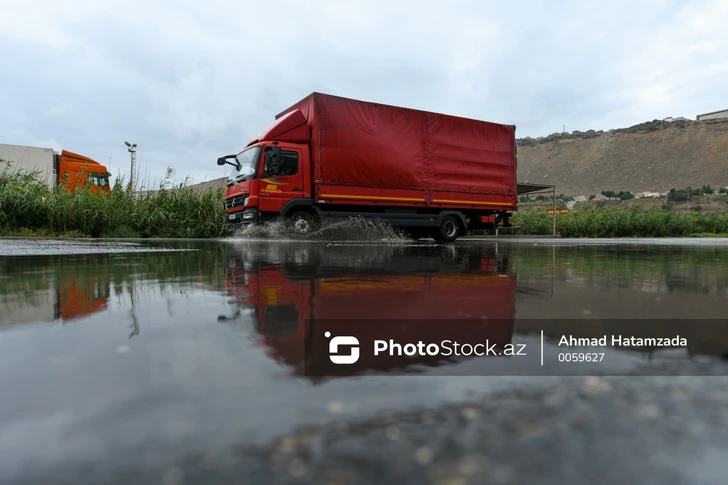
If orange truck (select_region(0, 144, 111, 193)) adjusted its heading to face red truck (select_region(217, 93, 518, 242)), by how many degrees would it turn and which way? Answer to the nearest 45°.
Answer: approximately 45° to its right

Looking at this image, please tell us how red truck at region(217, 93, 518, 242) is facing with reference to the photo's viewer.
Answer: facing the viewer and to the left of the viewer

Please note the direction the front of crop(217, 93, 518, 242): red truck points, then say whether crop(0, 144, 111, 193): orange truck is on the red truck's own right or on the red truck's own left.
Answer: on the red truck's own right

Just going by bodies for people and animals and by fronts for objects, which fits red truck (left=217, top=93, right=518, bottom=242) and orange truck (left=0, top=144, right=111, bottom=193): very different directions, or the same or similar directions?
very different directions

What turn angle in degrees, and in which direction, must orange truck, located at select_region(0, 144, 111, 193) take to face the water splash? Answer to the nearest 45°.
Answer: approximately 90° to its right

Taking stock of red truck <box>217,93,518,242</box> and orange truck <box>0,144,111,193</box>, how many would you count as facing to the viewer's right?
1

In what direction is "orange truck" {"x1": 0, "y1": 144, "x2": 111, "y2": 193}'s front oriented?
to the viewer's right
